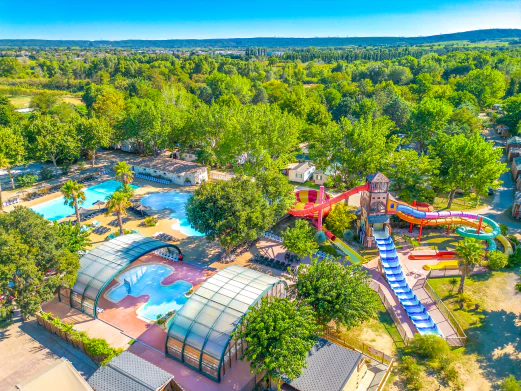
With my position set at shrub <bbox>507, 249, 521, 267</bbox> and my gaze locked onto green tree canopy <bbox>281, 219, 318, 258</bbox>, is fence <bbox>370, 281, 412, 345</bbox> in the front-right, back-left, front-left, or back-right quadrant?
front-left

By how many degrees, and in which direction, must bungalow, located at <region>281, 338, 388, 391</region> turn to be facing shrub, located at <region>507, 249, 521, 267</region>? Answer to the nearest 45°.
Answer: approximately 90° to its left

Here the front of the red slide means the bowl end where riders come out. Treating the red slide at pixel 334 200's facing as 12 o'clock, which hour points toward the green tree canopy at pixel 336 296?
The green tree canopy is roughly at 9 o'clock from the red slide.

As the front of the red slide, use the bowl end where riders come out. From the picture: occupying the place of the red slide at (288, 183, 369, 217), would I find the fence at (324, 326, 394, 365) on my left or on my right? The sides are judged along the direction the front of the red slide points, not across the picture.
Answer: on my left

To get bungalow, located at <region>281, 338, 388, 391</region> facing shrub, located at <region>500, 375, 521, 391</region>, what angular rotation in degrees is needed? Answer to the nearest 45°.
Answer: approximately 45° to its left

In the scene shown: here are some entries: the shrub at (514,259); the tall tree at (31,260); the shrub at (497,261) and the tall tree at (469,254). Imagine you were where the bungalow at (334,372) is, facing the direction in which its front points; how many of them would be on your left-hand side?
3

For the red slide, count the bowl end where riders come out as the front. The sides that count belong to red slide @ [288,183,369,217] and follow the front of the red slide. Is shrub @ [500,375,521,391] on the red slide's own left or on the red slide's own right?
on the red slide's own left

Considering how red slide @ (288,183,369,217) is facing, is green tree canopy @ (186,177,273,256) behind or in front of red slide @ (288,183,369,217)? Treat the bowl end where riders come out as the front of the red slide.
in front

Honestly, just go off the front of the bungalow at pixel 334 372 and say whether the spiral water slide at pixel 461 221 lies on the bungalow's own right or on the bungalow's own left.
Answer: on the bungalow's own left

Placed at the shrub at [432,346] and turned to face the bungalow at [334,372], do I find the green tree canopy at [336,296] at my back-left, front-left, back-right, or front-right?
front-right

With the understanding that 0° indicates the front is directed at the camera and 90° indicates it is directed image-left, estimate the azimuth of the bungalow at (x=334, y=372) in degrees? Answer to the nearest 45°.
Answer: approximately 315°

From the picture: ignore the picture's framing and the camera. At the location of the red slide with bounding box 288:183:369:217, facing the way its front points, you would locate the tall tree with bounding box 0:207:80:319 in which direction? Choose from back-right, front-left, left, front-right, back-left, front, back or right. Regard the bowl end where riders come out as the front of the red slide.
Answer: front-left

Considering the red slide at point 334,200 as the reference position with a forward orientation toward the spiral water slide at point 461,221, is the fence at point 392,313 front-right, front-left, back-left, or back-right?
front-right

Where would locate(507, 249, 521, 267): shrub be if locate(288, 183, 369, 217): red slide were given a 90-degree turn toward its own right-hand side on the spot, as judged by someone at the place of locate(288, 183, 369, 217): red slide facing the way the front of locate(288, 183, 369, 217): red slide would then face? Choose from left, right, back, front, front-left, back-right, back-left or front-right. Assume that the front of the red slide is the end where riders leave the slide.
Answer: right

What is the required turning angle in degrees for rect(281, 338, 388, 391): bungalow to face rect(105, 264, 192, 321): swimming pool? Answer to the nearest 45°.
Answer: approximately 180°

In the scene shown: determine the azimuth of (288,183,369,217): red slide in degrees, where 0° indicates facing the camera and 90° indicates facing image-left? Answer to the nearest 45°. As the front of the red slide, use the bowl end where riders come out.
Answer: approximately 90°

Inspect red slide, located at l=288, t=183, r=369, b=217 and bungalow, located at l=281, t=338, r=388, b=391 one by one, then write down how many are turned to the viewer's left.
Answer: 1

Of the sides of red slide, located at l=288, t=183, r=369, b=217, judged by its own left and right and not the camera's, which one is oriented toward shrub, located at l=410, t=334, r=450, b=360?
left
